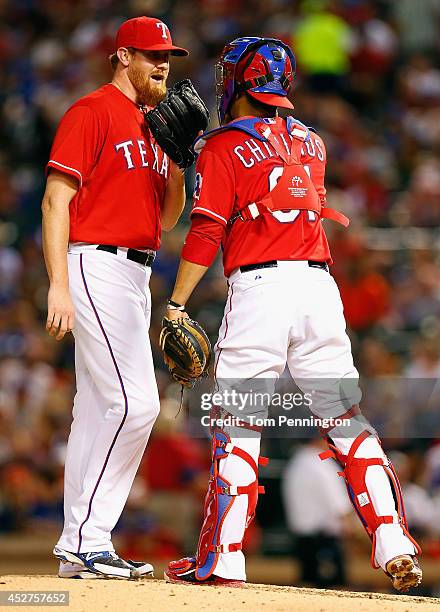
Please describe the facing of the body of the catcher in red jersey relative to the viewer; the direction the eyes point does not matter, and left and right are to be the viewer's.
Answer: facing away from the viewer and to the left of the viewer

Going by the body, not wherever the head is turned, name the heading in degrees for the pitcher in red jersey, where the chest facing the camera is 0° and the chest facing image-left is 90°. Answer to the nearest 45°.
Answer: approximately 315°

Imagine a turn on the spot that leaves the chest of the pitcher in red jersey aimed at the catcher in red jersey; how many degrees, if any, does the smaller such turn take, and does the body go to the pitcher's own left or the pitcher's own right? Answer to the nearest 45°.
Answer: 0° — they already face them

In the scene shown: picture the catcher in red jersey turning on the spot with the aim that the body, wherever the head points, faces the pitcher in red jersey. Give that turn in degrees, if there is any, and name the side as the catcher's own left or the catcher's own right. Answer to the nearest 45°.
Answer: approximately 45° to the catcher's own left

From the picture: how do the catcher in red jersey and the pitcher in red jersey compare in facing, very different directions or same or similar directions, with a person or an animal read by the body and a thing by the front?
very different directions
